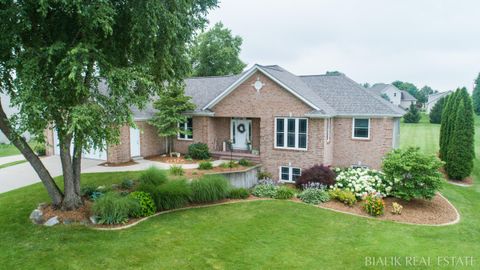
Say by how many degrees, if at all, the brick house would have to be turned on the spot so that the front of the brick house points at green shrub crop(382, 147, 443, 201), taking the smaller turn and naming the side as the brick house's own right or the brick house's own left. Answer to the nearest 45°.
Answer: approximately 45° to the brick house's own left

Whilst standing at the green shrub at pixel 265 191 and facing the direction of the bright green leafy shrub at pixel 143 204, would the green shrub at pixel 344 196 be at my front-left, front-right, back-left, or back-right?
back-left

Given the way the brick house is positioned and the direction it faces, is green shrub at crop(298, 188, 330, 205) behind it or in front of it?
in front

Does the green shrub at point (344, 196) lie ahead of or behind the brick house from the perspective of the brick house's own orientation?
ahead

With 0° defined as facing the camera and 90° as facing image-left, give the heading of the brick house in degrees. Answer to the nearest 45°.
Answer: approximately 0°

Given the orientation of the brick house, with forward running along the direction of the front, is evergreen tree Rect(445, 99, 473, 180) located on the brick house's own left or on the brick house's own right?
on the brick house's own left

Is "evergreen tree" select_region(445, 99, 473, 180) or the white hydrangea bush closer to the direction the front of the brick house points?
the white hydrangea bush

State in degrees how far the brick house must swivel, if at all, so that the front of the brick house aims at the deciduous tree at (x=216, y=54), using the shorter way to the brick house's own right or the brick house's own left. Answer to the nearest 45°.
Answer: approximately 180°

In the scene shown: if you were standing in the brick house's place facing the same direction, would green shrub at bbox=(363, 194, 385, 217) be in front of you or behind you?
in front
